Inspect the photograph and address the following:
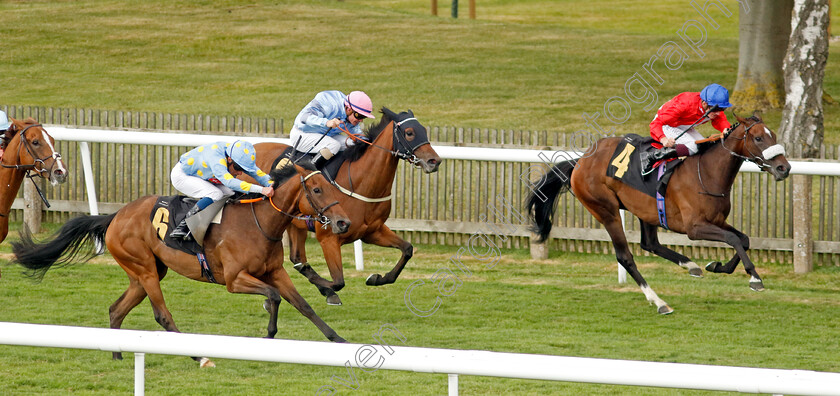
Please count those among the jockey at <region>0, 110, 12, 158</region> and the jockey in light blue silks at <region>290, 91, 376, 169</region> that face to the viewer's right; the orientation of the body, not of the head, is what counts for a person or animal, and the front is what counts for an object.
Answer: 2

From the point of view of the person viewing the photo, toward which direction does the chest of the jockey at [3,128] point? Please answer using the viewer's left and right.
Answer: facing to the right of the viewer

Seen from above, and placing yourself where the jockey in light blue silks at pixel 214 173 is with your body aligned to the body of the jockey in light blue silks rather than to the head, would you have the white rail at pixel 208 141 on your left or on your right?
on your left

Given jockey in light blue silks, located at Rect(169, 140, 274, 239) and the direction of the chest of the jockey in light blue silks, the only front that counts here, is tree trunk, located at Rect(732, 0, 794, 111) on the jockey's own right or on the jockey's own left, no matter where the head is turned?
on the jockey's own left

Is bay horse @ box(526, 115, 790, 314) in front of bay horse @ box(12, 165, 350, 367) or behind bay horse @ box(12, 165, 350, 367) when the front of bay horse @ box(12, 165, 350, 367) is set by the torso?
in front

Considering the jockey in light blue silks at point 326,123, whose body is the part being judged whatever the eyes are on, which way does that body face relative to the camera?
to the viewer's right

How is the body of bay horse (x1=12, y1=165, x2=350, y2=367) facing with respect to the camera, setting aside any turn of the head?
to the viewer's right

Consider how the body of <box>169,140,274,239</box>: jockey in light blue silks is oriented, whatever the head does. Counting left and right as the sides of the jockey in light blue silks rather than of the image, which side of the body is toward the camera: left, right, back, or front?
right

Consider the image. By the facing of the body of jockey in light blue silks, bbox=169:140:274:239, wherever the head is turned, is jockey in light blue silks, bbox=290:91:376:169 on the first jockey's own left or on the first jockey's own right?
on the first jockey's own left

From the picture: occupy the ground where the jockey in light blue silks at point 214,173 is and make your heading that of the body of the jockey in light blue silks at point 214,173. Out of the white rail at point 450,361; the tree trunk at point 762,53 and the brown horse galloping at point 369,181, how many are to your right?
1

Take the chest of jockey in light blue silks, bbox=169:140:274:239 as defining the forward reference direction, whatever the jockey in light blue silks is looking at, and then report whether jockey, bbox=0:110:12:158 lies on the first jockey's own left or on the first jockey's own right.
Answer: on the first jockey's own left

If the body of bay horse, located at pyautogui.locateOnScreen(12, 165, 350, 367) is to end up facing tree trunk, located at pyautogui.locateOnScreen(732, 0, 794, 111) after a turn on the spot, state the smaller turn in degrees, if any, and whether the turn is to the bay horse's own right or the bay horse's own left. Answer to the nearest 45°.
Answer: approximately 45° to the bay horse's own left

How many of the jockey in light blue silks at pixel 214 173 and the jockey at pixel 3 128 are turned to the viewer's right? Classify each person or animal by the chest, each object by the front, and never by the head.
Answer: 2
